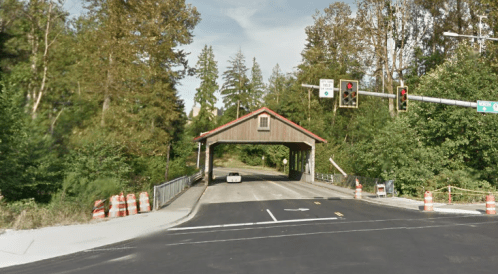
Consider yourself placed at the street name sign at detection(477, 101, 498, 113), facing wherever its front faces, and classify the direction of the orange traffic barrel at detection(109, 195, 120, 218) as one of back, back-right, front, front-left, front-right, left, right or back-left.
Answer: front-right

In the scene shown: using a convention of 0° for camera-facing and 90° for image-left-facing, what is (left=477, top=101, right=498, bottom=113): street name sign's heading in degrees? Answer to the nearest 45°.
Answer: approximately 0°

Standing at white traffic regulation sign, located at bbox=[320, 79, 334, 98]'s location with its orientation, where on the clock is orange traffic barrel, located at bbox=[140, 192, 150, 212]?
The orange traffic barrel is roughly at 3 o'clock from the white traffic regulation sign.

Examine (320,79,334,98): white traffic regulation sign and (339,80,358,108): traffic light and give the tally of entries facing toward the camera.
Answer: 2

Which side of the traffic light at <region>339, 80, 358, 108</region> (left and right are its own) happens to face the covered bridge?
back

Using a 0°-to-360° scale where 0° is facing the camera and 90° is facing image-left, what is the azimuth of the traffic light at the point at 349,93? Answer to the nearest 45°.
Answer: approximately 0°

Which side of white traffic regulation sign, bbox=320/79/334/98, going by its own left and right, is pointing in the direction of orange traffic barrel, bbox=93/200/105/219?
right

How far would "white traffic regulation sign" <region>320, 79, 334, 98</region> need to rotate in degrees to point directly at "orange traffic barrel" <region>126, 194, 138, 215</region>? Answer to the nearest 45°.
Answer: approximately 90° to its right

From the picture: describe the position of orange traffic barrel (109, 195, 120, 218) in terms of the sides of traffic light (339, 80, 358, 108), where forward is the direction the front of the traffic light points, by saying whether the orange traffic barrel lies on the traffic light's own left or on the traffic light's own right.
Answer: on the traffic light's own right

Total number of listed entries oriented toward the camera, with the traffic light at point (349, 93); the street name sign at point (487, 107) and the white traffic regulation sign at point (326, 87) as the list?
3

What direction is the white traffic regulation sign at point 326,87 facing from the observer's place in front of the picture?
facing the viewer

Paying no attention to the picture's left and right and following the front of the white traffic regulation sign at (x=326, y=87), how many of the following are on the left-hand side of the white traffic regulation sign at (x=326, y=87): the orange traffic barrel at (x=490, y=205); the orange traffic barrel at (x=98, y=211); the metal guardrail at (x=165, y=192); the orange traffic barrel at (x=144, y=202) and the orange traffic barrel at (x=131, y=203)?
1
